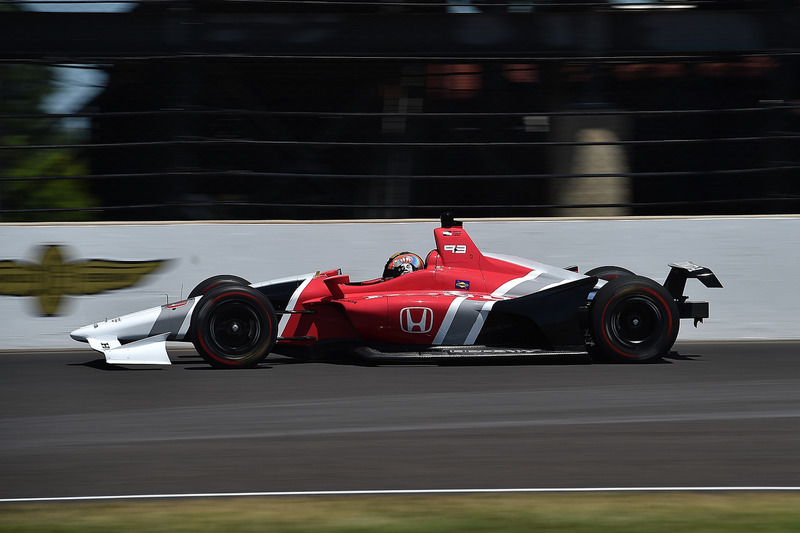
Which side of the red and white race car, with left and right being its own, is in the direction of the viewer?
left

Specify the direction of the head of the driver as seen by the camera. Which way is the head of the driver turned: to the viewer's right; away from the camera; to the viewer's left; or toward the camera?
to the viewer's left

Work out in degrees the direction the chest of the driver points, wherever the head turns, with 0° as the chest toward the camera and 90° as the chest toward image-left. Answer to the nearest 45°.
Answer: approximately 90°
